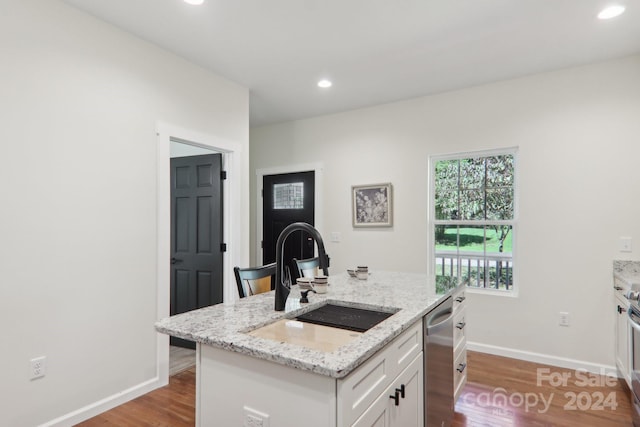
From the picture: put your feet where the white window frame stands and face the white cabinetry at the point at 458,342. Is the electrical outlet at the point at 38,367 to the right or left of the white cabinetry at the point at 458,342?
right

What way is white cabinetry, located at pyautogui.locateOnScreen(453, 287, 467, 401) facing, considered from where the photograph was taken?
facing to the right of the viewer

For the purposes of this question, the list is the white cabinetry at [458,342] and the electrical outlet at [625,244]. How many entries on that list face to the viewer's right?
1

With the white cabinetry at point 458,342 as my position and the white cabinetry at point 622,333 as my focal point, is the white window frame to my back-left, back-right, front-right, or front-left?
front-left

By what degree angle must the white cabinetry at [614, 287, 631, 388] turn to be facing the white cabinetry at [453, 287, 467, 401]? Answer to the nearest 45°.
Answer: approximately 45° to its left

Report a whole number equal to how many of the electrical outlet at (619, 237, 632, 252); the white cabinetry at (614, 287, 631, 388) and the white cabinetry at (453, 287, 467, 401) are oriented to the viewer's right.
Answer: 1

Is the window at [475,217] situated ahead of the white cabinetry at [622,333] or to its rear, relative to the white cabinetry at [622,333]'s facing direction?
ahead

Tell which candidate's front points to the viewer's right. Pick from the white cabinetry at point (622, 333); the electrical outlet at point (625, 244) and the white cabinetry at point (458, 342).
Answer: the white cabinetry at point (458, 342)

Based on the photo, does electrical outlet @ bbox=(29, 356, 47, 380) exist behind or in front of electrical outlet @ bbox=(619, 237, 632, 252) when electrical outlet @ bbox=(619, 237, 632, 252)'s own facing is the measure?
in front

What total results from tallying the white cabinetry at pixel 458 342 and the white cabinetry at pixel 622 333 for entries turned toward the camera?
0

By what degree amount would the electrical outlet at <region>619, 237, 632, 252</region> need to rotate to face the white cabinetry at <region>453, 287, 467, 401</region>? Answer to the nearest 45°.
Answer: approximately 45° to its right

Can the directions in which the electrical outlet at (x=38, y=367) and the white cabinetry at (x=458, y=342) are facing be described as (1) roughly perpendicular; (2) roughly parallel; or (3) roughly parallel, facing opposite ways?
roughly parallel

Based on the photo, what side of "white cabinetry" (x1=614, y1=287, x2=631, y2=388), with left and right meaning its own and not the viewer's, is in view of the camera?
left
